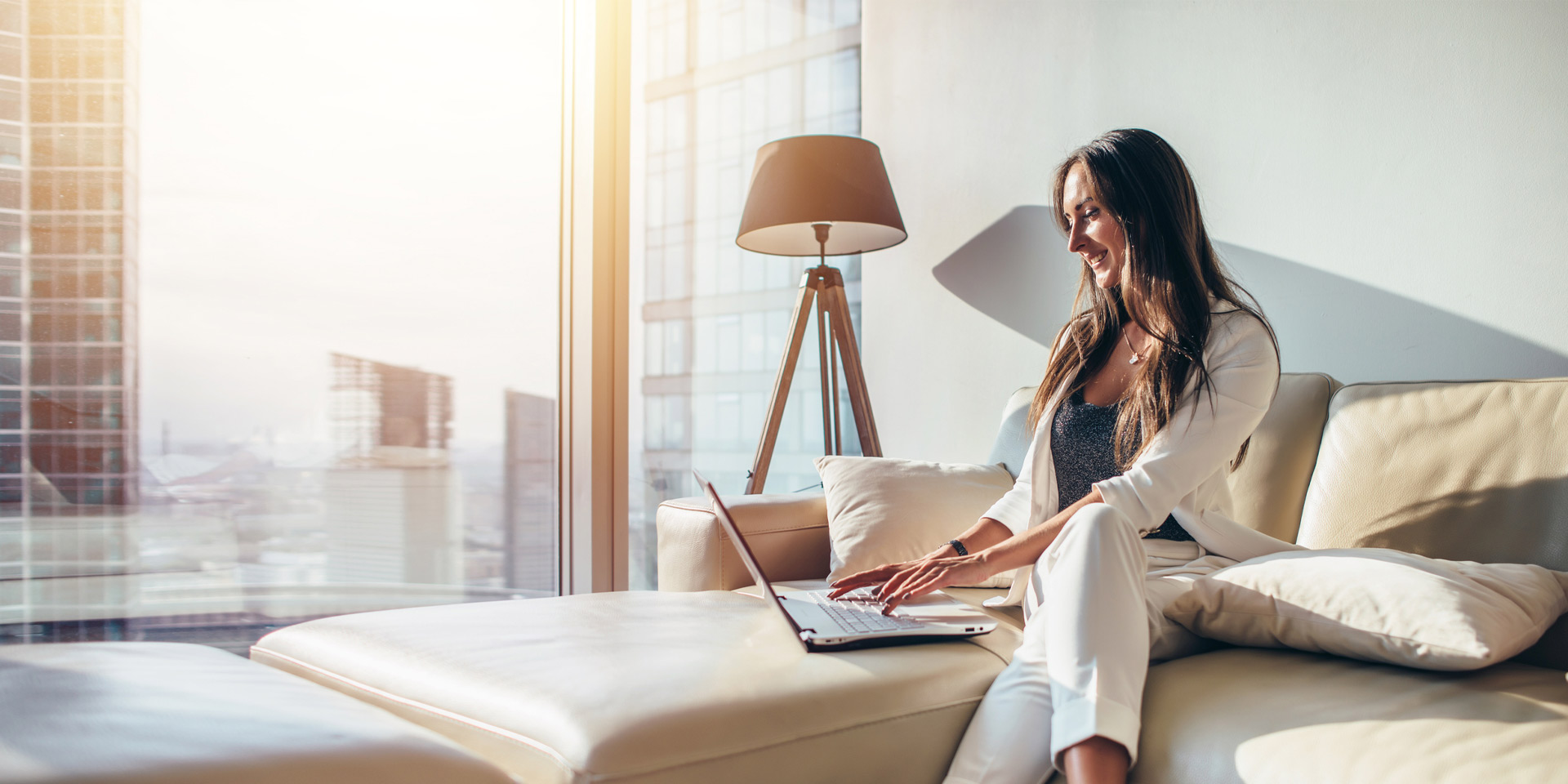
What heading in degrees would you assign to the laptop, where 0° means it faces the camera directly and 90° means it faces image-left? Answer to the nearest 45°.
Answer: approximately 270°

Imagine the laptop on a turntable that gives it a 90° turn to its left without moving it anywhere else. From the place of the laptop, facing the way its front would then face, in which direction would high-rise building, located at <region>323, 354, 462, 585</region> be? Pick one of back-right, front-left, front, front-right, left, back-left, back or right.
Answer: front-left

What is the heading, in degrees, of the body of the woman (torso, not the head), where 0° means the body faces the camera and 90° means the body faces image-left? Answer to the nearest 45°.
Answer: approximately 45°

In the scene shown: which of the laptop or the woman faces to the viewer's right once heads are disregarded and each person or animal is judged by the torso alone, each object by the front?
the laptop

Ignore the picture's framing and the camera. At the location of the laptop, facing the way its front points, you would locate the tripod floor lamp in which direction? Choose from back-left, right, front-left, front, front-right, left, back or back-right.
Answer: left

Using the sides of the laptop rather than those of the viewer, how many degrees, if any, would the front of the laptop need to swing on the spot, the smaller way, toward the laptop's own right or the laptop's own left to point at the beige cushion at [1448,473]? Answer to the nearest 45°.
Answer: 0° — it already faces it

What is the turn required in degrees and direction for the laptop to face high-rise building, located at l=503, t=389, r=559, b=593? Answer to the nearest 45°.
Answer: approximately 135° to its left

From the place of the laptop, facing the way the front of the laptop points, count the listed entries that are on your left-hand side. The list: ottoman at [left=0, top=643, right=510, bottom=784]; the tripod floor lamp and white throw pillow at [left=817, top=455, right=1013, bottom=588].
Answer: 2

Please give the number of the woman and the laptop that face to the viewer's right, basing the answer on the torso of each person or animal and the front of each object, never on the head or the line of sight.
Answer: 1

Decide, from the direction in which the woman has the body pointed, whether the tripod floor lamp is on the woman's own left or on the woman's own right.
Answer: on the woman's own right
